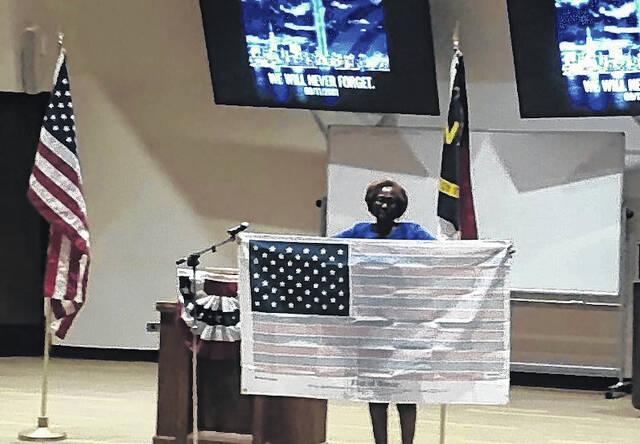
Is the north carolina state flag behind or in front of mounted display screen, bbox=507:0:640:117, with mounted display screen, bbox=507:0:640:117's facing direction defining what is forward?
in front

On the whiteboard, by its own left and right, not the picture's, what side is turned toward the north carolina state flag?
front

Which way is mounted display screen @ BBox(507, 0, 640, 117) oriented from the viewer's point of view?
toward the camera

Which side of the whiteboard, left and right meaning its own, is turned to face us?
front

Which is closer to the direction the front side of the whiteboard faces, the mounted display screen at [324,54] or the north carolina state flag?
the north carolina state flag

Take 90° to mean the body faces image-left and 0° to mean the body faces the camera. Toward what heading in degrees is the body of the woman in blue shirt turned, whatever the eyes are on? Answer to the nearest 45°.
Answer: approximately 0°

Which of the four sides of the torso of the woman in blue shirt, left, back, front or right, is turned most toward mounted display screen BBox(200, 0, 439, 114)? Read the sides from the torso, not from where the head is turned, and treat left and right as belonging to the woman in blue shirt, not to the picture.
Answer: back

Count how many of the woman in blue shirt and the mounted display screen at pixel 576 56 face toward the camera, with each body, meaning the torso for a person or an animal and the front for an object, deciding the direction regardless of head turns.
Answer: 2

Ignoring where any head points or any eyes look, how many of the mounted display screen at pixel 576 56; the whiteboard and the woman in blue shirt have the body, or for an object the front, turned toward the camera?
3
